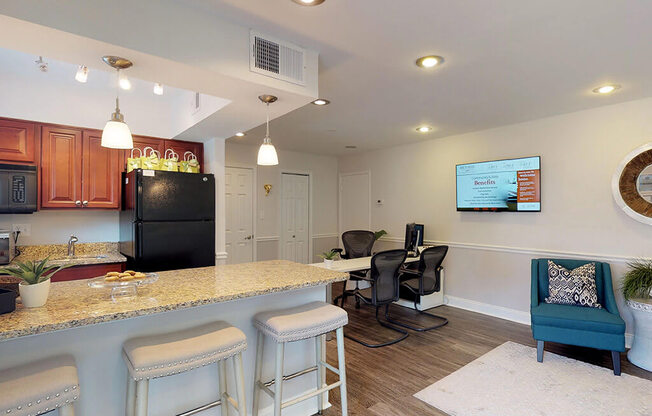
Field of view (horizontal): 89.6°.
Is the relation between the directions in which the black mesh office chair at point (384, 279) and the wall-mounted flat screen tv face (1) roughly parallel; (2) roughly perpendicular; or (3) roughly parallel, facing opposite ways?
roughly perpendicular

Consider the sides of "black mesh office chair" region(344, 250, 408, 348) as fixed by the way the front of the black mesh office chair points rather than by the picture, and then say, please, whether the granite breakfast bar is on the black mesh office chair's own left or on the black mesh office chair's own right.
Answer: on the black mesh office chair's own left

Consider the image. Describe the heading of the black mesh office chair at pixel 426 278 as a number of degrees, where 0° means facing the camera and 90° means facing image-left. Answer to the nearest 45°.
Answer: approximately 135°

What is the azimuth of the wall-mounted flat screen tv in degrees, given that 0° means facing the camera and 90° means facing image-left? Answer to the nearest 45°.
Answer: approximately 45°

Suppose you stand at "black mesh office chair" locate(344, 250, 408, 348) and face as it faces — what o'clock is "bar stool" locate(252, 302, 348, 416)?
The bar stool is roughly at 8 o'clock from the black mesh office chair.

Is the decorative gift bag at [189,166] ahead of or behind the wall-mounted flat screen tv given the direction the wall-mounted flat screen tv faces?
ahead

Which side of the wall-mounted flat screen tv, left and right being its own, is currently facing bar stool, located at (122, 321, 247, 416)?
front

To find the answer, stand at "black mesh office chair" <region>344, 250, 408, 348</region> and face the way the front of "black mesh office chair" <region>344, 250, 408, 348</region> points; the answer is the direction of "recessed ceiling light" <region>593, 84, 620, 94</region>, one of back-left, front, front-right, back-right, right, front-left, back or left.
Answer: back-right

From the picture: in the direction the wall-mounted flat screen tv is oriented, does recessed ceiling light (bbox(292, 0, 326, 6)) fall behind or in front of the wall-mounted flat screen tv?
in front

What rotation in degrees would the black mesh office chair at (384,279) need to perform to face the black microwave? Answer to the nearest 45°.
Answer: approximately 45° to its left

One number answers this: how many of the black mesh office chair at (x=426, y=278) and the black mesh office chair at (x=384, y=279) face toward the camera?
0

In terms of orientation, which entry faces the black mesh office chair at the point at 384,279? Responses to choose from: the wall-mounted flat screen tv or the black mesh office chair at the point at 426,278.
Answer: the wall-mounted flat screen tv

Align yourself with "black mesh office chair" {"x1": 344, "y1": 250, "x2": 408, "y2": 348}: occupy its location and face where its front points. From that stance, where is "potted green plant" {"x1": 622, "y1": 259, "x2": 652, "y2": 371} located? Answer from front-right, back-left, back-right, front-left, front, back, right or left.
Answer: back-right

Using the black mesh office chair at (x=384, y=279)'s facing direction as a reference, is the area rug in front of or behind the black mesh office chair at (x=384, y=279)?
behind
